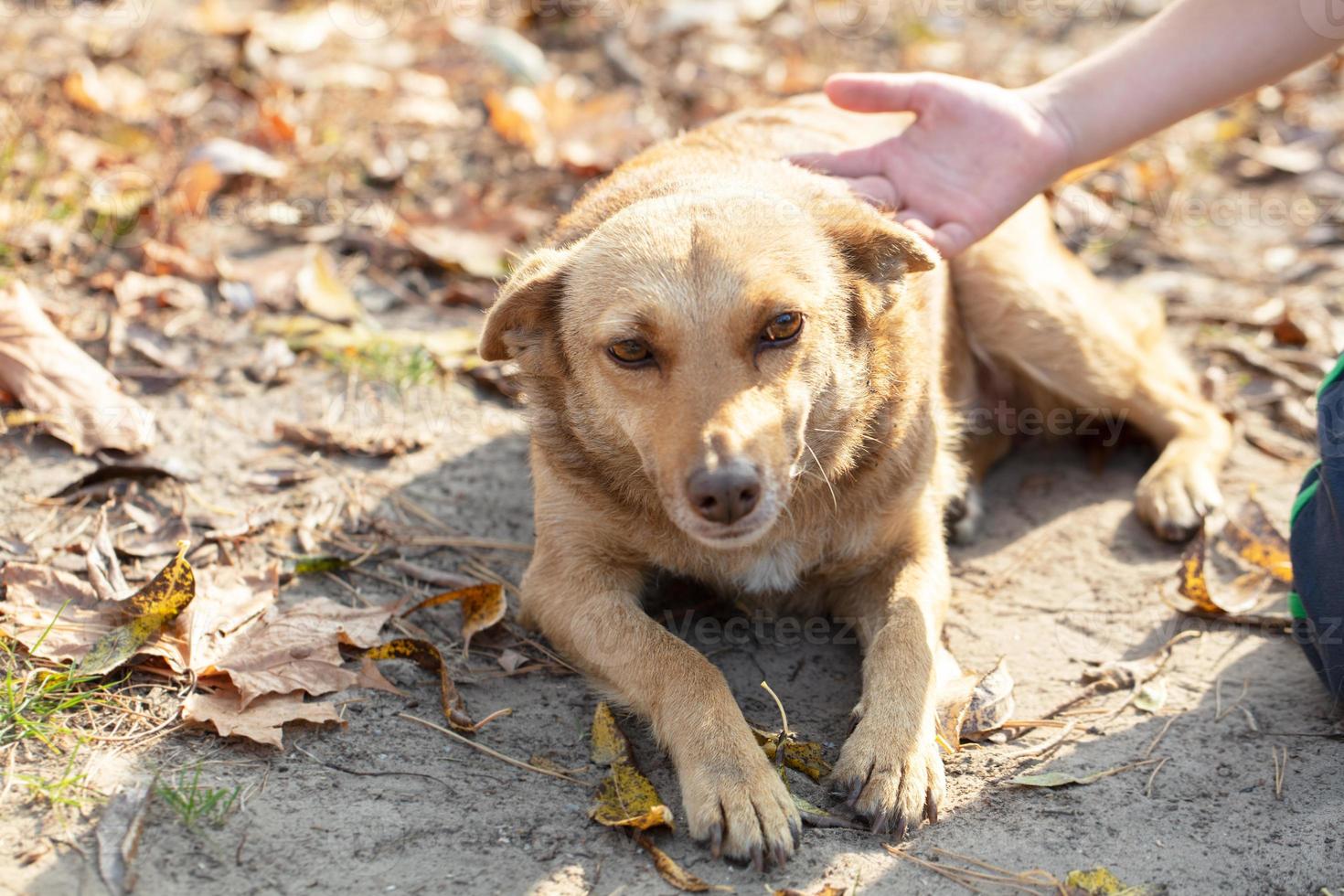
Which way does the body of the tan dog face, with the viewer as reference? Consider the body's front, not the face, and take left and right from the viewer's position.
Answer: facing the viewer

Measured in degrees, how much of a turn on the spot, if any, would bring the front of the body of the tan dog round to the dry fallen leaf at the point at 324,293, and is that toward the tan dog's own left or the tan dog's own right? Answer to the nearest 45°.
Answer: approximately 135° to the tan dog's own right

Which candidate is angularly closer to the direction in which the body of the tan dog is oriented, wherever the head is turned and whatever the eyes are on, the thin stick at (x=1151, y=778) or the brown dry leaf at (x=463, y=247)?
the thin stick

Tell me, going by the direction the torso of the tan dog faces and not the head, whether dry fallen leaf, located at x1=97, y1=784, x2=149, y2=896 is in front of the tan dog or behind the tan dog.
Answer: in front

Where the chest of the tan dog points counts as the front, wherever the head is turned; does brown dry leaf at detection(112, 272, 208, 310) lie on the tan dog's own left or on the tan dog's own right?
on the tan dog's own right

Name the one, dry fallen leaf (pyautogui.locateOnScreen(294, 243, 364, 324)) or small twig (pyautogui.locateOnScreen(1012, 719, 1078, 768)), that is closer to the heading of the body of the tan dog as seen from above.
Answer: the small twig

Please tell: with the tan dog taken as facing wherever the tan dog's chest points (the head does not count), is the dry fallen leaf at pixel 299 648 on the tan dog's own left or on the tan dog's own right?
on the tan dog's own right

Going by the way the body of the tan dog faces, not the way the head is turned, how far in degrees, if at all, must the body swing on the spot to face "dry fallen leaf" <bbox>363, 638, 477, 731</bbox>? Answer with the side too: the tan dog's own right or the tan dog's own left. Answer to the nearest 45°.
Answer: approximately 45° to the tan dog's own right

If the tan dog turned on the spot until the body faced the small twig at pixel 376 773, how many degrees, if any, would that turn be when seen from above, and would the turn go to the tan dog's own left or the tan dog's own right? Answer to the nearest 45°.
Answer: approximately 45° to the tan dog's own right

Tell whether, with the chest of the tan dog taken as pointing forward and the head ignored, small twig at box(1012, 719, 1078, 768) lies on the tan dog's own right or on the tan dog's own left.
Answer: on the tan dog's own left

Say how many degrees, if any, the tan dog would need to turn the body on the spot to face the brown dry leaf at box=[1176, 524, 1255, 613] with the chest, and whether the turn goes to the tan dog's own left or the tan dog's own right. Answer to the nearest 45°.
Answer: approximately 90° to the tan dog's own left

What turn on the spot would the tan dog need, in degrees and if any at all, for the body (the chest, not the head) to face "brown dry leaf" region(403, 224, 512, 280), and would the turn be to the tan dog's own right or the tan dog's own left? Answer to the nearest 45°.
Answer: approximately 135° to the tan dog's own right

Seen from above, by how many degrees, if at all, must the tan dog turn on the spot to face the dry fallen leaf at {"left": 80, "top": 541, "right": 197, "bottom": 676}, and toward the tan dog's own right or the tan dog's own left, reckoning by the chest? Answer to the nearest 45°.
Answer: approximately 45° to the tan dog's own right

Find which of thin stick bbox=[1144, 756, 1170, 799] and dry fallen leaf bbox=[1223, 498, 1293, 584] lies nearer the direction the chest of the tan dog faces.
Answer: the thin stick

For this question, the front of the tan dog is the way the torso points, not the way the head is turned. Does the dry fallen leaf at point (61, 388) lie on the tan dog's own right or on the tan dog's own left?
on the tan dog's own right
